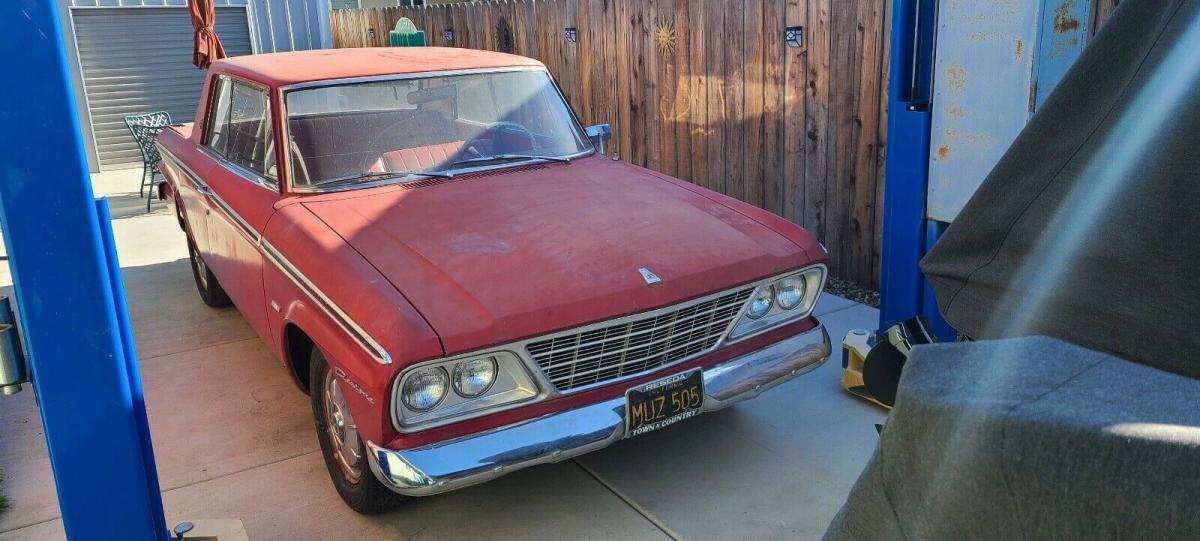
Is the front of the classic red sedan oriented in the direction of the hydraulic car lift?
no

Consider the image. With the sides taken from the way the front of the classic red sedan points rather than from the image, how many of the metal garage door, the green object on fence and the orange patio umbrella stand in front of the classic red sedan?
0

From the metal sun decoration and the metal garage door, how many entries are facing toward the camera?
2

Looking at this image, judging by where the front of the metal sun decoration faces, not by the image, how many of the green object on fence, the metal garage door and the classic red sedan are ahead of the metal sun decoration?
1

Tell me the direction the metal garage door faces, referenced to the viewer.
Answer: facing the viewer

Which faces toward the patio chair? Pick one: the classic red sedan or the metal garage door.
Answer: the metal garage door

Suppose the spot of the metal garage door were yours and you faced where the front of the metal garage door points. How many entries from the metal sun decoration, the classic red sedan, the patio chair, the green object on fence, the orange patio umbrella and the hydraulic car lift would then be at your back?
0

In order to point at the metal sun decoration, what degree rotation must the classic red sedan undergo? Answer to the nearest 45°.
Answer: approximately 135° to its left

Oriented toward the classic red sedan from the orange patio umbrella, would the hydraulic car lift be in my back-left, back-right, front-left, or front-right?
front-left

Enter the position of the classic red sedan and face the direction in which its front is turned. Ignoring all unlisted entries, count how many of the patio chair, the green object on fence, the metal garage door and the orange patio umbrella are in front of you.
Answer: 0

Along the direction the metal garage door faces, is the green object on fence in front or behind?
in front

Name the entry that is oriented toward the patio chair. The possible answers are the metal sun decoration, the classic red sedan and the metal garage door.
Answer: the metal garage door

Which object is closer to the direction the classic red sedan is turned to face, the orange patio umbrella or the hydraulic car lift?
the hydraulic car lift

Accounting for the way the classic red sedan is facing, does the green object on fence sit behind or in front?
behind

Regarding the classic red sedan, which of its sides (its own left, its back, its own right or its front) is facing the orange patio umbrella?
back

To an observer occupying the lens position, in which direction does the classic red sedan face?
facing the viewer and to the right of the viewer

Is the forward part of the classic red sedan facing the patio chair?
no
